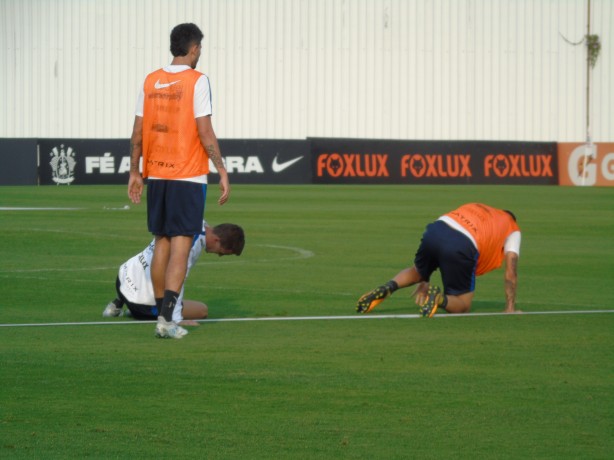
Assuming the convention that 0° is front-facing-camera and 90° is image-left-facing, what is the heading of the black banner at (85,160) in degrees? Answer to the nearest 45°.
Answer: approximately 0°

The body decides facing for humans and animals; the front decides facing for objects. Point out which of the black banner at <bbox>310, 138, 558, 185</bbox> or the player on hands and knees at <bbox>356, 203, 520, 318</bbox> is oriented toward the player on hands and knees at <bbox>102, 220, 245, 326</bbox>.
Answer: the black banner

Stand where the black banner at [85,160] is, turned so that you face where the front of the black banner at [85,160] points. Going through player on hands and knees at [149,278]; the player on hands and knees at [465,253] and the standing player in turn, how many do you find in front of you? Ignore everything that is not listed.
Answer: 3

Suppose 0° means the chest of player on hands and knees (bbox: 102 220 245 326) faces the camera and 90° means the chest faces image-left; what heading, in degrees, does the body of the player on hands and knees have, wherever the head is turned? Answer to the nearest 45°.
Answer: approximately 270°

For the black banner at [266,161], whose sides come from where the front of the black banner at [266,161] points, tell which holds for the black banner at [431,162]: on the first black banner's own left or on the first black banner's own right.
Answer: on the first black banner's own left

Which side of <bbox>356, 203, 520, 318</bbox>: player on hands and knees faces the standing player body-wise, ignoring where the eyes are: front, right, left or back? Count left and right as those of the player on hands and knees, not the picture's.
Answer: back

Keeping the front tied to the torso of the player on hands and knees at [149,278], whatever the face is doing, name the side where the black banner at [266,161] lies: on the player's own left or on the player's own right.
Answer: on the player's own left

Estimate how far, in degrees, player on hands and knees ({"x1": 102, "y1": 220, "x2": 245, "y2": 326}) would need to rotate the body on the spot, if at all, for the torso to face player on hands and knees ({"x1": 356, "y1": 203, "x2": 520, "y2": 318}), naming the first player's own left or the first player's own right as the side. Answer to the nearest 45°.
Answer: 0° — they already face them

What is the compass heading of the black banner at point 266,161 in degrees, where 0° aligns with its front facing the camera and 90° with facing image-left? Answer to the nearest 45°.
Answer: approximately 0°

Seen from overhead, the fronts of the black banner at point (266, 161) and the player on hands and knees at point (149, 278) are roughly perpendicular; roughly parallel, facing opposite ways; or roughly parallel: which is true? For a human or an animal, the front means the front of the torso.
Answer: roughly perpendicular

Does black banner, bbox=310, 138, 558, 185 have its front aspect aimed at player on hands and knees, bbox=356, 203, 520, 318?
yes

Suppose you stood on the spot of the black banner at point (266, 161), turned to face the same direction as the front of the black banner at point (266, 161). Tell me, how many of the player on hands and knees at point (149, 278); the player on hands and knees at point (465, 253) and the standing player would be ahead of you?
3
